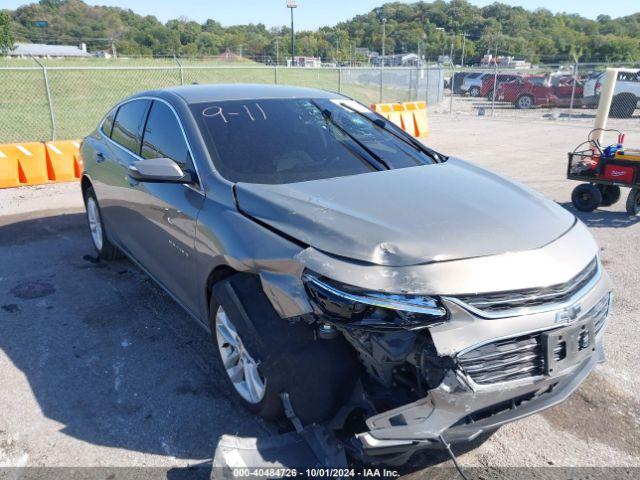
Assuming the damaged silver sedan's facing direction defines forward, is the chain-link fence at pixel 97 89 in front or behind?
behind

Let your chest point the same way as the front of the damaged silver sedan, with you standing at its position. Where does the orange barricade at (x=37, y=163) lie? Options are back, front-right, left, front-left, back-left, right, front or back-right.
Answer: back

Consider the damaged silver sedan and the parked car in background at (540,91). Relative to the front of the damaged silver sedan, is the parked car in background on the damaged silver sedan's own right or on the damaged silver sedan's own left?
on the damaged silver sedan's own left

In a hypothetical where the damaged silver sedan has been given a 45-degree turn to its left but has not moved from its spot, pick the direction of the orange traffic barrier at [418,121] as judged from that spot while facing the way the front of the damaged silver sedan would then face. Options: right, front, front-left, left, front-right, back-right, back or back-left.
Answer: left

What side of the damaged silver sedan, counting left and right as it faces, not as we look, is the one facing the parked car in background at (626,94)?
left

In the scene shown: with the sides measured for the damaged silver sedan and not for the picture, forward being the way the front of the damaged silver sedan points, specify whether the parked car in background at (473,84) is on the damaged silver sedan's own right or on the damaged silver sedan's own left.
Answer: on the damaged silver sedan's own left

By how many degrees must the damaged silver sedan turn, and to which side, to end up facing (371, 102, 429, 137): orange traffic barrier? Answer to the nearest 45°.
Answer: approximately 135° to its left

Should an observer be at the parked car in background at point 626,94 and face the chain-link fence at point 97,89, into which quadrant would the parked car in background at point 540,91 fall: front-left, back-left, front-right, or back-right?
front-right

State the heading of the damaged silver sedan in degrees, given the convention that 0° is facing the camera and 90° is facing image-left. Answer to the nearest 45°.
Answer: approximately 315°

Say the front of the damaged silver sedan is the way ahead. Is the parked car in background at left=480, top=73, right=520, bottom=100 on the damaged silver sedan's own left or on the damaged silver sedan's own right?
on the damaged silver sedan's own left

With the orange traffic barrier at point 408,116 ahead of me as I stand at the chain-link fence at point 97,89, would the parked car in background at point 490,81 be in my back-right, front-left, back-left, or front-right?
front-left

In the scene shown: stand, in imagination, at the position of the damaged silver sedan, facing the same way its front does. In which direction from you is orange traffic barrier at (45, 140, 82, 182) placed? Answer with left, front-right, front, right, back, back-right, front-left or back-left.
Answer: back
